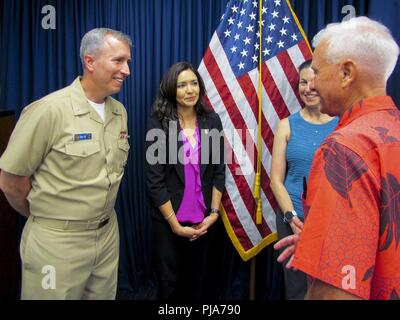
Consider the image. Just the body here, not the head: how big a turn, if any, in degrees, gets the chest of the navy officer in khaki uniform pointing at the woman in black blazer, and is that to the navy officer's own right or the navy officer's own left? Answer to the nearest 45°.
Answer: approximately 90° to the navy officer's own left

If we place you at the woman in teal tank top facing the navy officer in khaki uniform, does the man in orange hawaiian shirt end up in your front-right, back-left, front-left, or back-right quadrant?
front-left

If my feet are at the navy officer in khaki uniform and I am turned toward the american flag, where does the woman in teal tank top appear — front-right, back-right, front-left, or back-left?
front-right

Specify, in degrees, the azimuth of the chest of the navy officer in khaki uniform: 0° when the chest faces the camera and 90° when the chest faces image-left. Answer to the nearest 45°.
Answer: approximately 315°

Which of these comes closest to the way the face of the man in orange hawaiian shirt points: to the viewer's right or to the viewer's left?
to the viewer's left

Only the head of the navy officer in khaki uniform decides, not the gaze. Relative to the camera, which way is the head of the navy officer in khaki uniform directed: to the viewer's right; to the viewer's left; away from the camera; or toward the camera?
to the viewer's right

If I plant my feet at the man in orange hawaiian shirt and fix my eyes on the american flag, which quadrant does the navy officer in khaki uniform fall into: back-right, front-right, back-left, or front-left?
front-left

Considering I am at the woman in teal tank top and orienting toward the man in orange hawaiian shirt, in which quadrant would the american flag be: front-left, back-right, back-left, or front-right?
back-right

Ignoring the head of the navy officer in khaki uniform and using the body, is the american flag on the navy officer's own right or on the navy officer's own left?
on the navy officer's own left

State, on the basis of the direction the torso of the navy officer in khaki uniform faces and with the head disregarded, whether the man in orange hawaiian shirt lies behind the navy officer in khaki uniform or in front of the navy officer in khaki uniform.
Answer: in front
